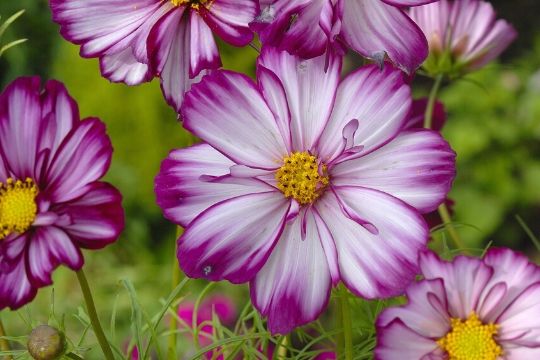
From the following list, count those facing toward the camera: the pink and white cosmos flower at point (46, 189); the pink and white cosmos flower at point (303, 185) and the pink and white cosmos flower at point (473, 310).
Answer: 3

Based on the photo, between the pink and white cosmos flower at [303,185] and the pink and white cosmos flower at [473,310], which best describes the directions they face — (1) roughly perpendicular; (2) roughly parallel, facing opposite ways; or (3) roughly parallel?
roughly parallel

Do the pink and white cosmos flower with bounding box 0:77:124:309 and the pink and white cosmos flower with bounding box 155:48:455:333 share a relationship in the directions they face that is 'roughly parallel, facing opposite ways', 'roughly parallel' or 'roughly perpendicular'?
roughly parallel

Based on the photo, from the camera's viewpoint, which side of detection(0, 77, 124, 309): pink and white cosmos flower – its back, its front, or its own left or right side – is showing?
front

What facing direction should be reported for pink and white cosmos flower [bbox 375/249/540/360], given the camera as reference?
facing the viewer

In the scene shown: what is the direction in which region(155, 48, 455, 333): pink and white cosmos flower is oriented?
toward the camera

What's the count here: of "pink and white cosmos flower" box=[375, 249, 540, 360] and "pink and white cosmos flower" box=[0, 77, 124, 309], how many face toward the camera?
2
